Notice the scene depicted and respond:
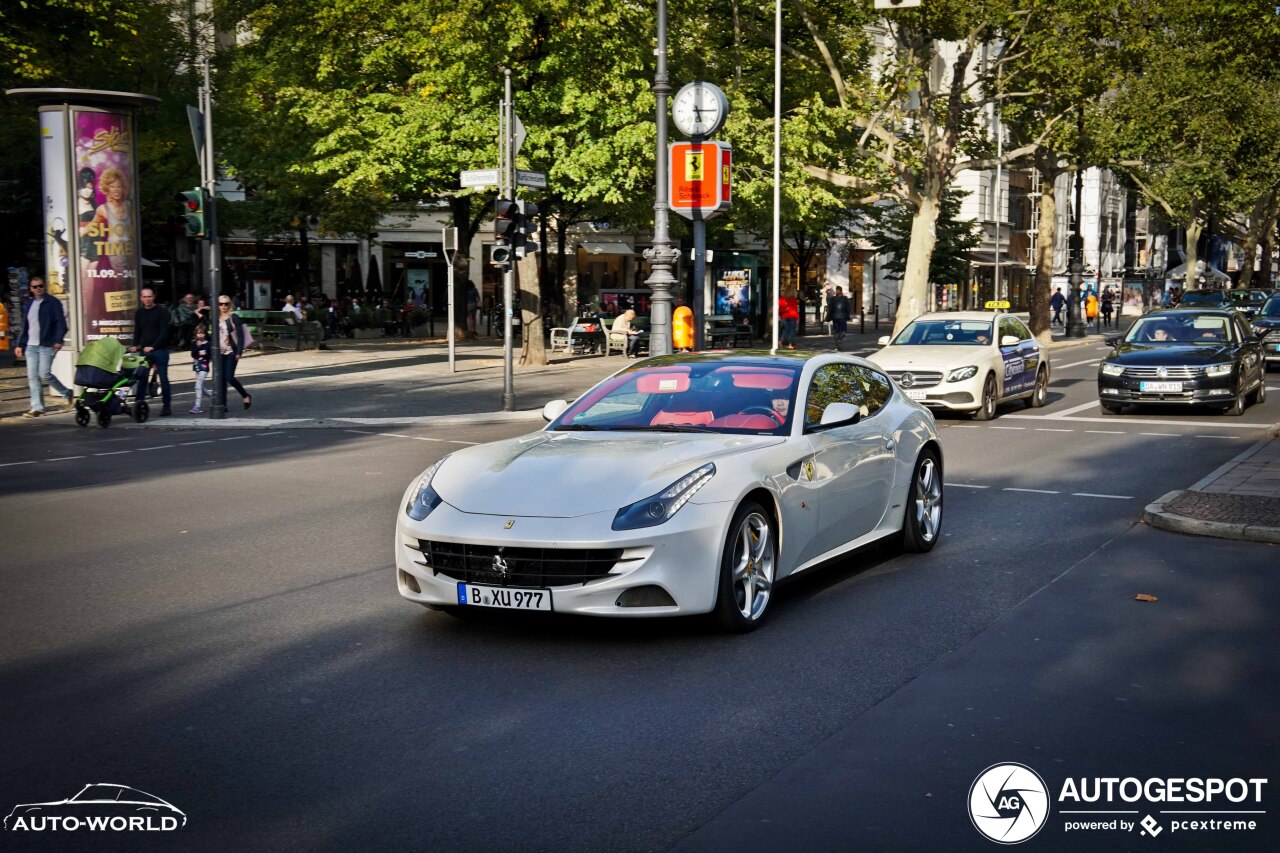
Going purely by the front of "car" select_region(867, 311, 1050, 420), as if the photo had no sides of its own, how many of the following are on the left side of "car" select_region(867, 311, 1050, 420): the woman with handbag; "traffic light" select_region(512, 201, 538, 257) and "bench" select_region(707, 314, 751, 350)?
0

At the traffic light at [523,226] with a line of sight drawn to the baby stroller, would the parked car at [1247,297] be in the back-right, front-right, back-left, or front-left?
back-right

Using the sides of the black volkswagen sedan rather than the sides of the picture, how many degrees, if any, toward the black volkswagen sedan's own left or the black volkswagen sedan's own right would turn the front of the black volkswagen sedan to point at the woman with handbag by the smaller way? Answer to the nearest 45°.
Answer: approximately 90° to the black volkswagen sedan's own right

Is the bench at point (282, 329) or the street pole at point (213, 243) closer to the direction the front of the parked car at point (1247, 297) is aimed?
the street pole

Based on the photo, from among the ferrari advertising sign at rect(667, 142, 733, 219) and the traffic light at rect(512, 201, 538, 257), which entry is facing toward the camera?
the ferrari advertising sign

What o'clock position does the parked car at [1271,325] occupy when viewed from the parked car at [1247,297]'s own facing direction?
the parked car at [1271,325] is roughly at 12 o'clock from the parked car at [1247,297].

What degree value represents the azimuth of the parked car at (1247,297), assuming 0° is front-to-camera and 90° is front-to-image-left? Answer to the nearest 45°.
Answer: approximately 0°

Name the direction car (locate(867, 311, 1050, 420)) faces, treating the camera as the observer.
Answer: facing the viewer and to the left of the viewer

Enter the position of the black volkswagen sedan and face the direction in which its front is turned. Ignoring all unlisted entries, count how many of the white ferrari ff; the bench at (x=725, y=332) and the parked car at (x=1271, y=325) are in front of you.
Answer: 1

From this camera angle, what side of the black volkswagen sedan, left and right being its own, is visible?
front

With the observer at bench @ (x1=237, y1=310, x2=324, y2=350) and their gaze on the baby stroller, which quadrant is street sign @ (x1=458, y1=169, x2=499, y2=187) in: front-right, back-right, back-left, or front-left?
front-left

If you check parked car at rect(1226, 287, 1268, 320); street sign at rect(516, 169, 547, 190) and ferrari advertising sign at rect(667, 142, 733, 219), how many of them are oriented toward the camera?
3

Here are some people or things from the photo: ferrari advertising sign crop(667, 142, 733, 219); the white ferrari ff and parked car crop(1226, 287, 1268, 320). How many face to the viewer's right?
0

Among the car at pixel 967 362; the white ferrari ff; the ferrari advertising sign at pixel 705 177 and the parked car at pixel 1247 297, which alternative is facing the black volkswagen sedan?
the parked car at pixel 1247 297

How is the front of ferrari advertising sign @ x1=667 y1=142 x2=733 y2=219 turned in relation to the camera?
facing the viewer

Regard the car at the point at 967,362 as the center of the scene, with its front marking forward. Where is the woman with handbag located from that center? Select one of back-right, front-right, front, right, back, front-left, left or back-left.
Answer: front-right
